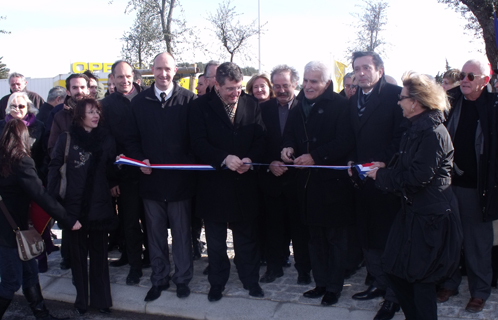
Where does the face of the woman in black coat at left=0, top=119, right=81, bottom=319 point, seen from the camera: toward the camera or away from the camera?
away from the camera

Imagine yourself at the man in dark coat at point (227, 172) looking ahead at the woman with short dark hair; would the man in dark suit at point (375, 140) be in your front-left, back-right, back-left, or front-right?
back-left

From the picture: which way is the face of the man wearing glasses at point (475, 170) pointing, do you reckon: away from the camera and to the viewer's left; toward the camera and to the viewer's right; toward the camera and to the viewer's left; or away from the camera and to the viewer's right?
toward the camera and to the viewer's left

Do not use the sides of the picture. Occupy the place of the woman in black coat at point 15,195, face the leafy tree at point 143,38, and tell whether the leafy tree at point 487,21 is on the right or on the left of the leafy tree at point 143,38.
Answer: right

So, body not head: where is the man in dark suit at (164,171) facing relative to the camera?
toward the camera

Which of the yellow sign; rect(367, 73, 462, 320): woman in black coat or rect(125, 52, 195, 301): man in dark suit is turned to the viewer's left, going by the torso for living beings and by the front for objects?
the woman in black coat

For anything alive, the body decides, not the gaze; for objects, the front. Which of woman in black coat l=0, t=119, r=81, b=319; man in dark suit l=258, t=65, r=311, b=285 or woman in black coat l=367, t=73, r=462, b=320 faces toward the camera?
the man in dark suit

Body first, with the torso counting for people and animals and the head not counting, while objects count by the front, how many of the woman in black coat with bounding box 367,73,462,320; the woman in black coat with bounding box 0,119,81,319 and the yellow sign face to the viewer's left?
1

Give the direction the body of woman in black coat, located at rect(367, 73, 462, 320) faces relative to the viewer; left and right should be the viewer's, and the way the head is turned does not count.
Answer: facing to the left of the viewer

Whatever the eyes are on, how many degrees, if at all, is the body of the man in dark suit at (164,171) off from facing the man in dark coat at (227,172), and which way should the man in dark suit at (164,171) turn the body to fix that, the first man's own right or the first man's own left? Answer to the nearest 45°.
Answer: approximately 90° to the first man's own left

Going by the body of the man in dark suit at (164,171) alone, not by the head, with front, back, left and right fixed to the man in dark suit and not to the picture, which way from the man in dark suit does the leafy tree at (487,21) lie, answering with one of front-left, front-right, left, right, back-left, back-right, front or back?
back-left

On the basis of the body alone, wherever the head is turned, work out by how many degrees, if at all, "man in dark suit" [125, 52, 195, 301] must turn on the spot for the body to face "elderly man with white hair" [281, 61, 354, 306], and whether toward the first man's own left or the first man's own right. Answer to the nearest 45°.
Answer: approximately 90° to the first man's own left

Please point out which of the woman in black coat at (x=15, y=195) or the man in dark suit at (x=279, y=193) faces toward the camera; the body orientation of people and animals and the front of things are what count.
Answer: the man in dark suit

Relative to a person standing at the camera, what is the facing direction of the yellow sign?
facing the viewer

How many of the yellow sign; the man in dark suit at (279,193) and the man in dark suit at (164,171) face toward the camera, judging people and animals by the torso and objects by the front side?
3

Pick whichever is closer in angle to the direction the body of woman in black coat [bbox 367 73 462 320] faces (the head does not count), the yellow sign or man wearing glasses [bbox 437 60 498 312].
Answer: the yellow sign

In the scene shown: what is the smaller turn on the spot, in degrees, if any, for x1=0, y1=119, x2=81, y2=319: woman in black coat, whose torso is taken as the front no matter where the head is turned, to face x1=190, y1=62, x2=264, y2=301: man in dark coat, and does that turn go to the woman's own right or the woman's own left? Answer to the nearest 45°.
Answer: approximately 45° to the woman's own right

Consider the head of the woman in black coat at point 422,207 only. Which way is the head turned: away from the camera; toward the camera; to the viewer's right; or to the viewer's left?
to the viewer's left

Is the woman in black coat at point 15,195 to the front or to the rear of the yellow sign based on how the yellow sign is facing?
to the front
